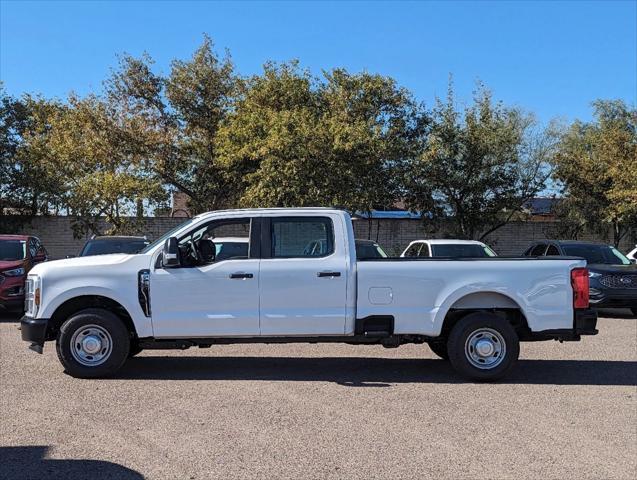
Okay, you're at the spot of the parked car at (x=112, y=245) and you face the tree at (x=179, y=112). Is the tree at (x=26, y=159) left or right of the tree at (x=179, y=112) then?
left

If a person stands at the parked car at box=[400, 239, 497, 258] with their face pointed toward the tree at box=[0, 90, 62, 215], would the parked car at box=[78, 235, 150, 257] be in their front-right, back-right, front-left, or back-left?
front-left

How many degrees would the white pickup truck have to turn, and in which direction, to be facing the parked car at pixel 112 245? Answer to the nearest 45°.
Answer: approximately 45° to its right

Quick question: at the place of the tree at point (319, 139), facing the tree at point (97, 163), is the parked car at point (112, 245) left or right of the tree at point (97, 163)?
left

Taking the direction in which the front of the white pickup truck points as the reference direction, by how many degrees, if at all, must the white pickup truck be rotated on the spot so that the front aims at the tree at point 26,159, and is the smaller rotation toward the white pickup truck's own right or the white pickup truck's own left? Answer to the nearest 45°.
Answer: approximately 45° to the white pickup truck's own right

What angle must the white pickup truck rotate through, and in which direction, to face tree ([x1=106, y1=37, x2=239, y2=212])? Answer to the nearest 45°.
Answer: approximately 90° to its right

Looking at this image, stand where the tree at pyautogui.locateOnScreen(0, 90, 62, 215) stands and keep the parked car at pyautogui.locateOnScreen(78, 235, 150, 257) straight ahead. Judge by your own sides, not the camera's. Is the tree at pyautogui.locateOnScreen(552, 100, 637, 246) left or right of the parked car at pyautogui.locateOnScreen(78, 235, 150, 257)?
left

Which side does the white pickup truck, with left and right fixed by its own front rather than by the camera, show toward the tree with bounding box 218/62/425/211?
right

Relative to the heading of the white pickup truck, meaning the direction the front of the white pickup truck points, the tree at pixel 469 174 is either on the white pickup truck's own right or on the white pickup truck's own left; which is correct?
on the white pickup truck's own right

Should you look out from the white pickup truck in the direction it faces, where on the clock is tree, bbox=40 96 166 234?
The tree is roughly at 2 o'clock from the white pickup truck.

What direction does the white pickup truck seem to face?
to the viewer's left

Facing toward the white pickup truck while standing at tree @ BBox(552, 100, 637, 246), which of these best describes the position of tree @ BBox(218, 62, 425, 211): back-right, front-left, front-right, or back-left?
front-right

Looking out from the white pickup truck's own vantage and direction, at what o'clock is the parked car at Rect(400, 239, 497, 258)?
The parked car is roughly at 4 o'clock from the white pickup truck.

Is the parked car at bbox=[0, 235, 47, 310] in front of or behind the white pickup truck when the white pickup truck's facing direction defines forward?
in front
